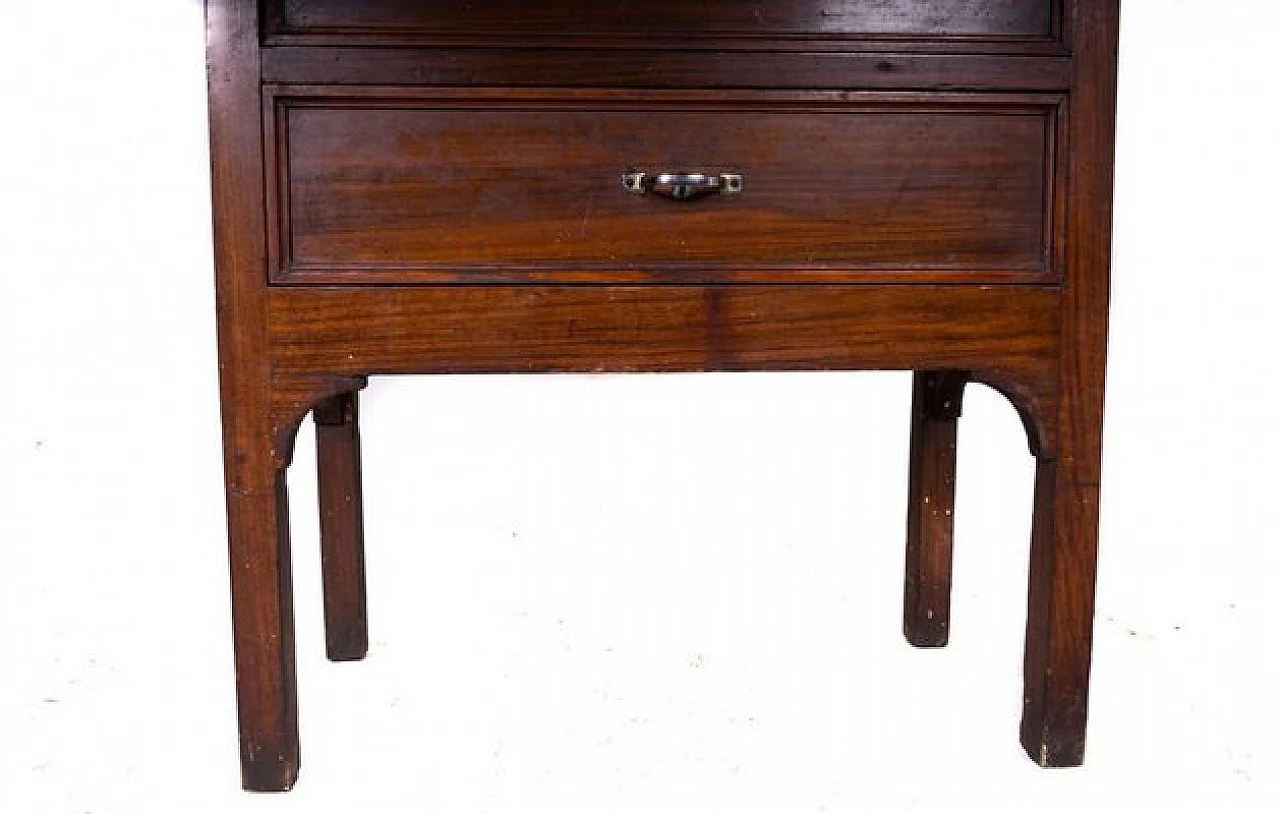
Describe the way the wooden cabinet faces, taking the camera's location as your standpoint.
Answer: facing the viewer
